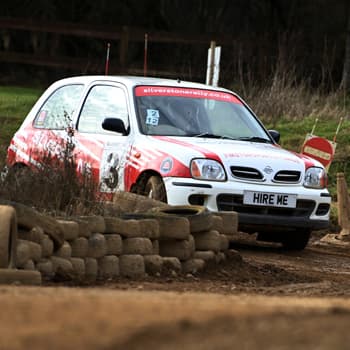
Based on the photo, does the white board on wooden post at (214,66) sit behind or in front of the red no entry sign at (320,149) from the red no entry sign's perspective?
behind

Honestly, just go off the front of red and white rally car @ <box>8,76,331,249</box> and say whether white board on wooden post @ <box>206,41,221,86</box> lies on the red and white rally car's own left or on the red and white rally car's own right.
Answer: on the red and white rally car's own left

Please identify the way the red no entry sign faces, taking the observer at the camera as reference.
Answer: facing the viewer

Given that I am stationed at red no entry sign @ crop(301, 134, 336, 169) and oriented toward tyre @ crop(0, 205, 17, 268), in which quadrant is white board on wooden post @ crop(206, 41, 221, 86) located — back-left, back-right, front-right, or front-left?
back-right

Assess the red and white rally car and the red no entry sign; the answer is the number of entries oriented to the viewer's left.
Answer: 0

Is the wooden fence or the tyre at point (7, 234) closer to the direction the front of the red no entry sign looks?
the tyre

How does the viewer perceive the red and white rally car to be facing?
facing the viewer and to the right of the viewer

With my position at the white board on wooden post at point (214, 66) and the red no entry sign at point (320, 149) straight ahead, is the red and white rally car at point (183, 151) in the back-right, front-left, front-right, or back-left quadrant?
front-right

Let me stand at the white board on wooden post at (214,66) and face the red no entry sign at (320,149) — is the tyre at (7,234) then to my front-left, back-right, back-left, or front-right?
front-right

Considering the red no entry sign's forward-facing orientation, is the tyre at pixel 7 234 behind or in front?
in front

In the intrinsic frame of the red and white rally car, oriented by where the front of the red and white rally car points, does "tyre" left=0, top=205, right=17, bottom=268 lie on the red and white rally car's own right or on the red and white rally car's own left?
on the red and white rally car's own right

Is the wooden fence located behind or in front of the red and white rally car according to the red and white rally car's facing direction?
behind
